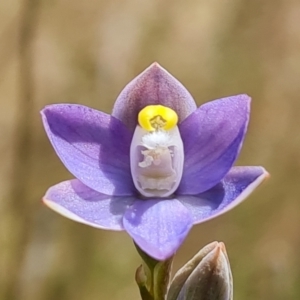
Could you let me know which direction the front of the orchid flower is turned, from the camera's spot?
facing the viewer
